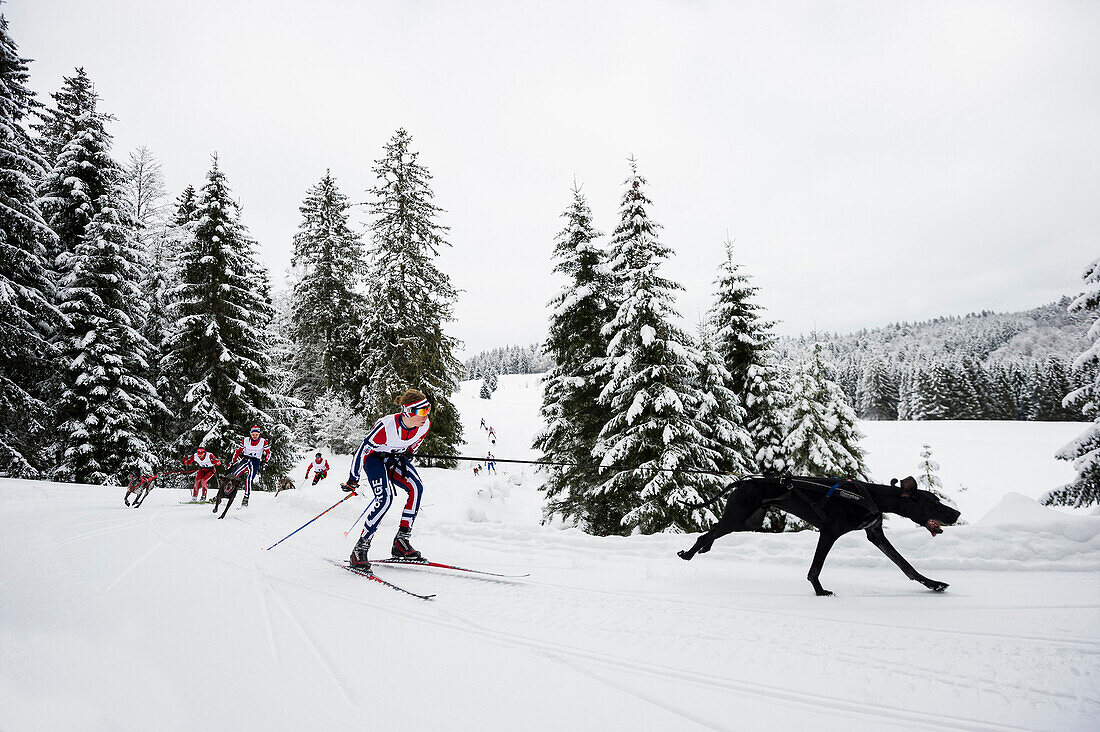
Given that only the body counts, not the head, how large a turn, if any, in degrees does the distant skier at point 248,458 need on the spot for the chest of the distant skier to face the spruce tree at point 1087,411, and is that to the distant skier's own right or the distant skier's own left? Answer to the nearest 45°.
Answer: approximately 45° to the distant skier's own left

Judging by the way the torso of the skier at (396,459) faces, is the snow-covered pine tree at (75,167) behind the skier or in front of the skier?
behind

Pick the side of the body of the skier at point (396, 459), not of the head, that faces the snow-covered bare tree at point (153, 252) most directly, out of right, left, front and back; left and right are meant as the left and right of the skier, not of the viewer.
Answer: back

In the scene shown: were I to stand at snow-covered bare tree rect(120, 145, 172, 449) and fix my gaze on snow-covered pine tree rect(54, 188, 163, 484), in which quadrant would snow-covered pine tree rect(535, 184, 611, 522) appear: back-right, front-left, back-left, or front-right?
front-left

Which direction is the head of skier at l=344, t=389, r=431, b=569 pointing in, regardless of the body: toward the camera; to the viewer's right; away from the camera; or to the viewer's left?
to the viewer's right

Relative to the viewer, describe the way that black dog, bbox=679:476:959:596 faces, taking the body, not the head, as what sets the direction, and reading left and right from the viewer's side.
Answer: facing to the right of the viewer

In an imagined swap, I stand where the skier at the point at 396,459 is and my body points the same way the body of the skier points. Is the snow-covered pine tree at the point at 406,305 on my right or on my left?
on my left

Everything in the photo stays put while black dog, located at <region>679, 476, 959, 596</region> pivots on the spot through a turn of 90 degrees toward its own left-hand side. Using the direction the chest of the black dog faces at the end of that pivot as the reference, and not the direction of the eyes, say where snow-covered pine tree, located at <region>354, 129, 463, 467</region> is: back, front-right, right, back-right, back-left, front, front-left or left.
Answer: front-left

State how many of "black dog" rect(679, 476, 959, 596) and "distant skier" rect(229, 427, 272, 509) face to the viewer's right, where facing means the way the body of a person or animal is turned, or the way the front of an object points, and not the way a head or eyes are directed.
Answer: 1

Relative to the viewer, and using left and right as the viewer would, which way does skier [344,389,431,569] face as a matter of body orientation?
facing the viewer and to the right of the viewer

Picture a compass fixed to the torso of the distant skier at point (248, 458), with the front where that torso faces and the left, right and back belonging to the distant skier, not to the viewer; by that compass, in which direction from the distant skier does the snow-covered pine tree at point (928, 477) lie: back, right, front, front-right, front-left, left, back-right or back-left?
left

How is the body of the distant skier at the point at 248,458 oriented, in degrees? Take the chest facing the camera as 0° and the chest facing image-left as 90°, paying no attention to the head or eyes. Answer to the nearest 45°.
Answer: approximately 0°
